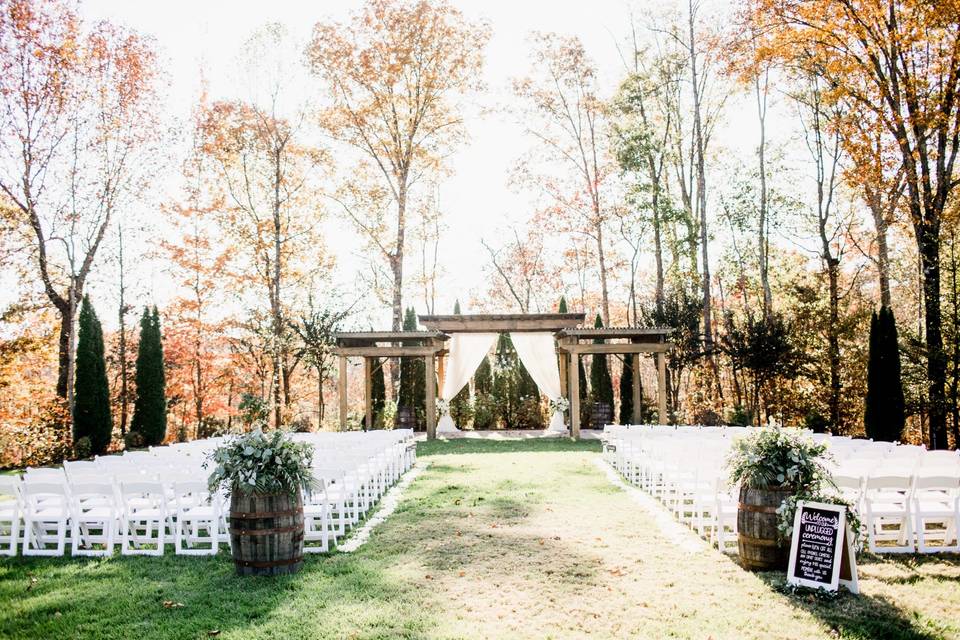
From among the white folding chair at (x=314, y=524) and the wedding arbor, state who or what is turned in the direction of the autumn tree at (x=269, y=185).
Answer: the white folding chair

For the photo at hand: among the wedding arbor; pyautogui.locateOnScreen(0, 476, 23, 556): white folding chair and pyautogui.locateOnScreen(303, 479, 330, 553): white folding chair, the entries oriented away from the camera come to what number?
2

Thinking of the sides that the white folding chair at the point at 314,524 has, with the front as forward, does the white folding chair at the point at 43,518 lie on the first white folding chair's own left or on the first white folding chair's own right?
on the first white folding chair's own left

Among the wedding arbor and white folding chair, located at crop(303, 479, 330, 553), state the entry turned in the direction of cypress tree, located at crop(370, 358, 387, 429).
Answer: the white folding chair

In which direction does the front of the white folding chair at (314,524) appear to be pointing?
away from the camera

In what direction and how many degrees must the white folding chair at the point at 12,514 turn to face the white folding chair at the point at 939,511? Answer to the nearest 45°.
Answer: approximately 135° to its right

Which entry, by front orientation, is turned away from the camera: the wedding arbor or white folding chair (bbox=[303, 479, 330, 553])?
the white folding chair

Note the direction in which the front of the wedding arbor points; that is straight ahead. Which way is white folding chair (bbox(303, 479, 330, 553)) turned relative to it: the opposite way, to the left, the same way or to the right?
the opposite way

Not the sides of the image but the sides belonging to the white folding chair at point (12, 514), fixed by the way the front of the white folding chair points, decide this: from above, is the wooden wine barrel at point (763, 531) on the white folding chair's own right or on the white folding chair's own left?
on the white folding chair's own right

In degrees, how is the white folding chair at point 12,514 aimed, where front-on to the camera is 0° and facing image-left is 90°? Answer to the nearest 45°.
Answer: approximately 180°
